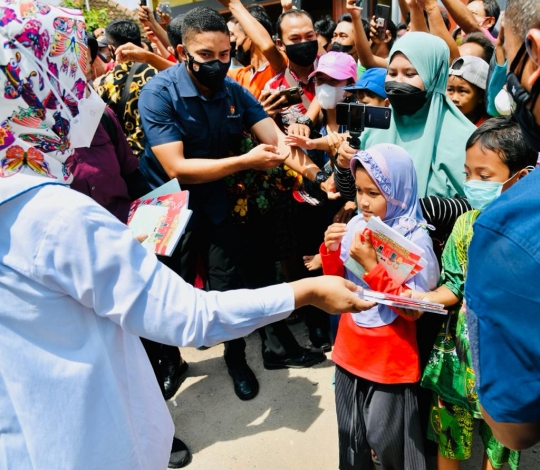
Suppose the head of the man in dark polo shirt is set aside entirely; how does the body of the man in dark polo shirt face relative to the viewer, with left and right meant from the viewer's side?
facing the viewer and to the right of the viewer

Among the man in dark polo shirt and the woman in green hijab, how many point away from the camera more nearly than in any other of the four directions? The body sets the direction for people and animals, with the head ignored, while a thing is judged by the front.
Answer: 0

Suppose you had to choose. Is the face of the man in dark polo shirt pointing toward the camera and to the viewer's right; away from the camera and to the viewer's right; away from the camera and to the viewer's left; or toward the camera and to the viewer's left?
toward the camera and to the viewer's right

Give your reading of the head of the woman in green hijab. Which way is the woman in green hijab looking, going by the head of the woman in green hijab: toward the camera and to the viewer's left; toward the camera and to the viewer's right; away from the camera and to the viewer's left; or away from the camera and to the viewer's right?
toward the camera and to the viewer's left

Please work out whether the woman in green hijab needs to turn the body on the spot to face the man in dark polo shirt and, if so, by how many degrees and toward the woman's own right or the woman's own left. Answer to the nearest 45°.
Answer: approximately 45° to the woman's own right

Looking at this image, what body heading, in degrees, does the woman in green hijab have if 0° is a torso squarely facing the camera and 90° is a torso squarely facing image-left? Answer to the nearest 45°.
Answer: approximately 45°
